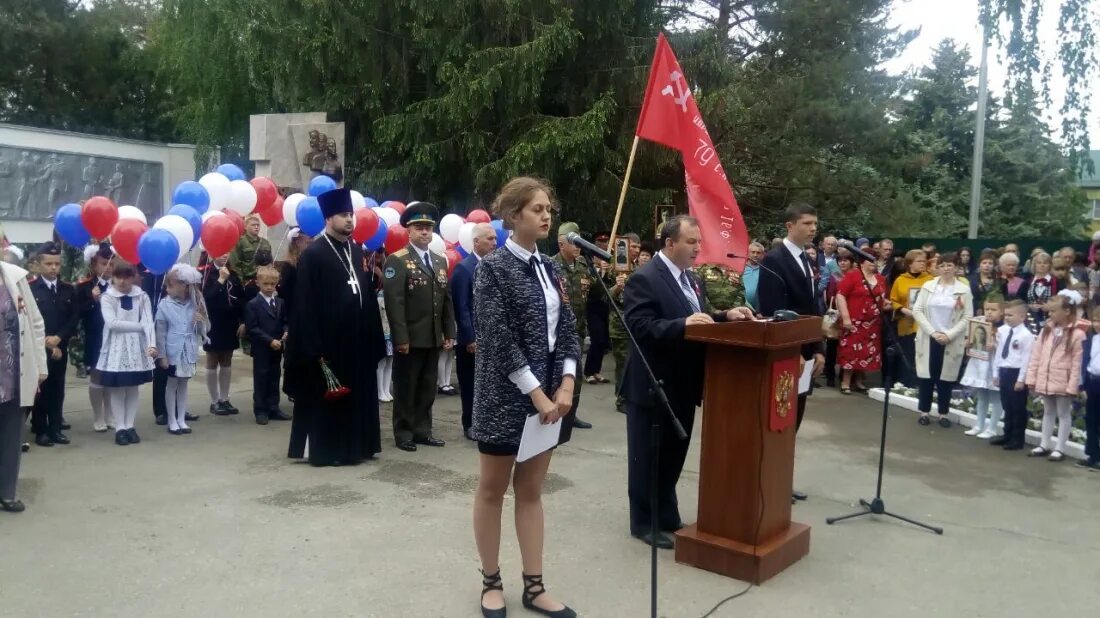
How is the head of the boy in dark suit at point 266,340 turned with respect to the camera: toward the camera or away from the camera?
toward the camera

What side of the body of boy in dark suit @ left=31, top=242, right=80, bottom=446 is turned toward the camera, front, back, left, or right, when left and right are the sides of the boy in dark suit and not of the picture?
front

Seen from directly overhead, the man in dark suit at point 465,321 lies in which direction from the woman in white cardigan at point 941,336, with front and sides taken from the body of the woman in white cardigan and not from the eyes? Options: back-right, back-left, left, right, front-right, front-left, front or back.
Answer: front-right

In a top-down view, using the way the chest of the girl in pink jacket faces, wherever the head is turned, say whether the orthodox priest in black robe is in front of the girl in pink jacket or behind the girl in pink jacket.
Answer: in front

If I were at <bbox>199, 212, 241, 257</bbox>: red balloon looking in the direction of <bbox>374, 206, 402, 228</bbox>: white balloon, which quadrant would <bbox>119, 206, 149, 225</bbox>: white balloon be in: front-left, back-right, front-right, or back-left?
back-left

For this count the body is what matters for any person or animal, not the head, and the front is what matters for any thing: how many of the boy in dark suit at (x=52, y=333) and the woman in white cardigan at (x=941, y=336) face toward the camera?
2

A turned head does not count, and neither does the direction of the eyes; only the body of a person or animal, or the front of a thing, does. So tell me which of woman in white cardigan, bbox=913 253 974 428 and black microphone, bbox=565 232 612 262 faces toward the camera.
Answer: the woman in white cardigan

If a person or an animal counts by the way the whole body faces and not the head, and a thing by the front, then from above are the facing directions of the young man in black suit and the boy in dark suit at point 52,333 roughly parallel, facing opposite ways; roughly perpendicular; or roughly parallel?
roughly parallel

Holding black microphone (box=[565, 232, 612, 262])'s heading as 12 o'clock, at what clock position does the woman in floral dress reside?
The woman in floral dress is roughly at 4 o'clock from the black microphone.

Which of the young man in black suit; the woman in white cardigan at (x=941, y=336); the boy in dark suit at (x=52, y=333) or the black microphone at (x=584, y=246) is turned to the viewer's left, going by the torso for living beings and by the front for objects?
the black microphone

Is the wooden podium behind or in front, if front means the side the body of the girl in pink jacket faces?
in front

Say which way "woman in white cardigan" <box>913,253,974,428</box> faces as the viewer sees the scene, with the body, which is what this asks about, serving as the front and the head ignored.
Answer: toward the camera

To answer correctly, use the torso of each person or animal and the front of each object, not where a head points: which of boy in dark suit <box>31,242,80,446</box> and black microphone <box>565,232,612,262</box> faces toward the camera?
the boy in dark suit

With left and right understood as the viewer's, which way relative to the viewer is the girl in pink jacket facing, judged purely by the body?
facing the viewer and to the left of the viewer

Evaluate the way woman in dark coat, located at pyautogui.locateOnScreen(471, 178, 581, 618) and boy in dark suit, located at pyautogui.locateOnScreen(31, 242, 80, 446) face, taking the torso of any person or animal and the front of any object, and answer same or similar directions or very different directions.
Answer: same or similar directions
